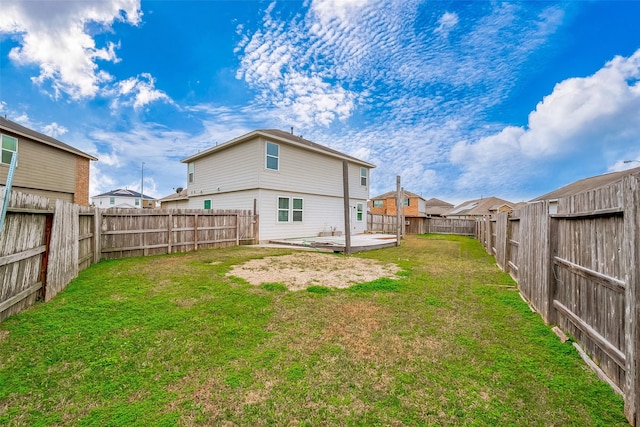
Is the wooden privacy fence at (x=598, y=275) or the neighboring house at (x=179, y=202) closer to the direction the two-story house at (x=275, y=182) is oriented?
the neighboring house

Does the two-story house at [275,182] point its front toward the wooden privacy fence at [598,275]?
no

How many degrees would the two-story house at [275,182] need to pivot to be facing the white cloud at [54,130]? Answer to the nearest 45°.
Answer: approximately 45° to its left

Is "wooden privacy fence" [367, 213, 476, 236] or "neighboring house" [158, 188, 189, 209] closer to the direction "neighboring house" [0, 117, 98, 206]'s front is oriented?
the neighboring house

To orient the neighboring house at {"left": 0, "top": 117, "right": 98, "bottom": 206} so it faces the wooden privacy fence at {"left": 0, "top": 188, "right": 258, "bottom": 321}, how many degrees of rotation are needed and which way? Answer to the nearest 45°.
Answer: approximately 135° to its right

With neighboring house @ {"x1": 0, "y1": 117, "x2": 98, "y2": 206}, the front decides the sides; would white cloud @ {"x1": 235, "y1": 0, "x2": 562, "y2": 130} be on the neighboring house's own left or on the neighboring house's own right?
on the neighboring house's own right

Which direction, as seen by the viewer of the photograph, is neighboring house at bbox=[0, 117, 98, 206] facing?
facing away from the viewer and to the right of the viewer

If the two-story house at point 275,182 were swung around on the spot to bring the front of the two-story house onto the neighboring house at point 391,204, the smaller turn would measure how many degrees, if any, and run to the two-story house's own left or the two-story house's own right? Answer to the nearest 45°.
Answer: approximately 90° to the two-story house's own right

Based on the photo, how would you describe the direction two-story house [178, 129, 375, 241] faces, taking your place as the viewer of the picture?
facing away from the viewer and to the left of the viewer

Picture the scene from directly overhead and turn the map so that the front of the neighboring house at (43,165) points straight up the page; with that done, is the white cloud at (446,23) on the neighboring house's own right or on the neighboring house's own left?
on the neighboring house's own right

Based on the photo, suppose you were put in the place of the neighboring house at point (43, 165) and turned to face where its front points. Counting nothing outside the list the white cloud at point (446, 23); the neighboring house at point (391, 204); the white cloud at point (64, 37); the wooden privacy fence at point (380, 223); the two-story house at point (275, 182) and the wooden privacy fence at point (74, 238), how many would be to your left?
0
